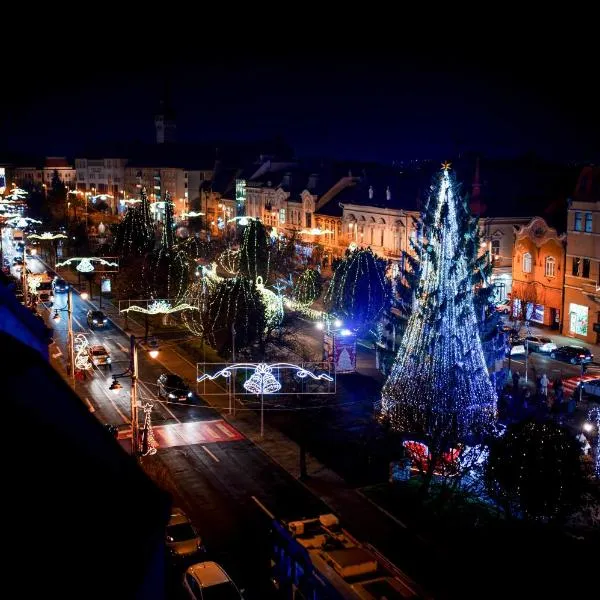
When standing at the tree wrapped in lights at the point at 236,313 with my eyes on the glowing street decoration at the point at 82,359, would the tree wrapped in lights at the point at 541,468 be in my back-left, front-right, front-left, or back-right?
back-left

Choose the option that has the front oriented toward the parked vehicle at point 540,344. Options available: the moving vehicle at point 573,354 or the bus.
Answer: the moving vehicle at point 573,354

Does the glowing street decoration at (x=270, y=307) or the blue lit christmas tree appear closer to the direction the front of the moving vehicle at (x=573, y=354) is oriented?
the glowing street decoration

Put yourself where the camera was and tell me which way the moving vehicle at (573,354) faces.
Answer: facing away from the viewer and to the left of the viewer
